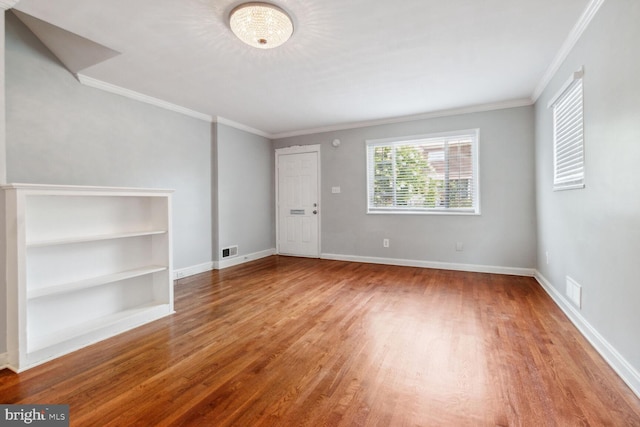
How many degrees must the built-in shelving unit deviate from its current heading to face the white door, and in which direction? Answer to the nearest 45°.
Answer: approximately 90° to its left

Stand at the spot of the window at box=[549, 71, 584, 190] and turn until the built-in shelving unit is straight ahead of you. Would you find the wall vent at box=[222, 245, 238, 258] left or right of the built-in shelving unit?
right

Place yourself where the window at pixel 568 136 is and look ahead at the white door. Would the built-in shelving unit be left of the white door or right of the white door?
left

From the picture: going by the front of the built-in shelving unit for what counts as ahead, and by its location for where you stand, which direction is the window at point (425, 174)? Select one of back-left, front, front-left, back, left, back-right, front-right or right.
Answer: front-left

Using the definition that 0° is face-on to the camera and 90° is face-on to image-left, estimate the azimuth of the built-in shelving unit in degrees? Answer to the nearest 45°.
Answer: approximately 315°

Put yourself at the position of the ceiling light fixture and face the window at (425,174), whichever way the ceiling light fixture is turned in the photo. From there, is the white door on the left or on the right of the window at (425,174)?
left

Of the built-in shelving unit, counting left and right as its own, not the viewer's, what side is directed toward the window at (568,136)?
front

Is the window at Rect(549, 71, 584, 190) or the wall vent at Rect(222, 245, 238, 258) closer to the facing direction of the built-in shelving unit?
the window

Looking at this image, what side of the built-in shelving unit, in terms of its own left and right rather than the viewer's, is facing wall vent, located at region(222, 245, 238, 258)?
left
